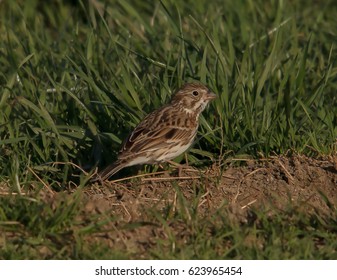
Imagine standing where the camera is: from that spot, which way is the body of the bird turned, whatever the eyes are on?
to the viewer's right
